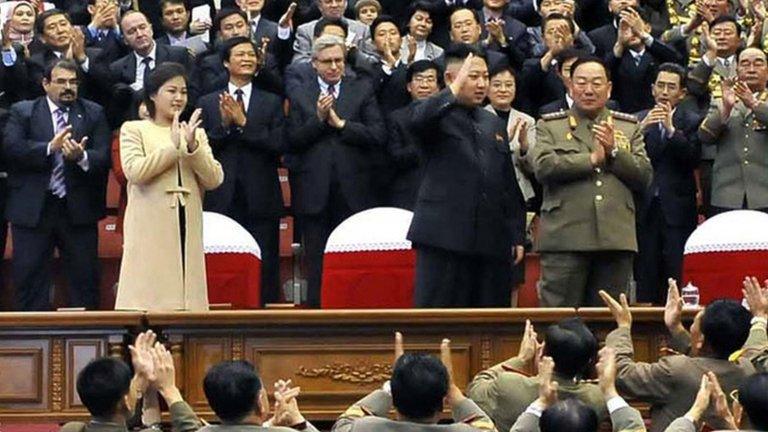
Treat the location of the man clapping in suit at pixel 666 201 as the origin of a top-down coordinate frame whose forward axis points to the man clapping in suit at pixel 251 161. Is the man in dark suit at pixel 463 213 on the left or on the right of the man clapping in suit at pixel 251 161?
left

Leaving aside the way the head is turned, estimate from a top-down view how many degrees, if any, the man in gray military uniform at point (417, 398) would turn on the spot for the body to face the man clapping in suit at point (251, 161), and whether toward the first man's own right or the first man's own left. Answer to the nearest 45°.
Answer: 0° — they already face them

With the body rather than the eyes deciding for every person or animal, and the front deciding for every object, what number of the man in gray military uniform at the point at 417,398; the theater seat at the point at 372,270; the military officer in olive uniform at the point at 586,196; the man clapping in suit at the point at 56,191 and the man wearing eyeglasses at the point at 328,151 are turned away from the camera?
1

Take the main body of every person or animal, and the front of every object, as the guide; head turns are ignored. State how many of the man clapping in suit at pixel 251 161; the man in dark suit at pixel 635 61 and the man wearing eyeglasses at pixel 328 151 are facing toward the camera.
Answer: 3

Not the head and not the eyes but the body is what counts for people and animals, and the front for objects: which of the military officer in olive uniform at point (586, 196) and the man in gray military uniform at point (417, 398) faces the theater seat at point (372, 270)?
the man in gray military uniform

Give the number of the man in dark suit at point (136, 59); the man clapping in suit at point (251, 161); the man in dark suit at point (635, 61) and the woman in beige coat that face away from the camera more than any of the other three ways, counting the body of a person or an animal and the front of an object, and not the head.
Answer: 0

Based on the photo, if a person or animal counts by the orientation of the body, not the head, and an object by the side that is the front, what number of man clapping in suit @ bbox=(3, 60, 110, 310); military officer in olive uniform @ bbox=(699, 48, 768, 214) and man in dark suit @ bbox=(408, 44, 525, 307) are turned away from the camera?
0

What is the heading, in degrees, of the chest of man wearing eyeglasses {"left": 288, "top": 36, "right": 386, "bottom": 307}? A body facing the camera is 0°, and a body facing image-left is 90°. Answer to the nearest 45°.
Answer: approximately 0°

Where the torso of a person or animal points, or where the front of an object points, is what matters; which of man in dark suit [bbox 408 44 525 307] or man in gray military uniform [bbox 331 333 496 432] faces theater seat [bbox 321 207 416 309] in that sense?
the man in gray military uniform

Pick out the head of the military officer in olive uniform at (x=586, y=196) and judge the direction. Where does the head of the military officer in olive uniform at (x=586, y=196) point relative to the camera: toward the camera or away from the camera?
toward the camera

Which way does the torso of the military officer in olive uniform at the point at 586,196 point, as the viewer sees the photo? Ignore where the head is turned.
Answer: toward the camera

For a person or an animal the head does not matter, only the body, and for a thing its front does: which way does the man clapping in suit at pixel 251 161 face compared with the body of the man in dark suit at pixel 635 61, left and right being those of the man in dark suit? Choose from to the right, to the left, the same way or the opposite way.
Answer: the same way

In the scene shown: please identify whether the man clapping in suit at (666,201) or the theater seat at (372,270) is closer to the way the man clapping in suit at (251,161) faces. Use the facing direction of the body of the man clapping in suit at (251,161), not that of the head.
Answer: the theater seat

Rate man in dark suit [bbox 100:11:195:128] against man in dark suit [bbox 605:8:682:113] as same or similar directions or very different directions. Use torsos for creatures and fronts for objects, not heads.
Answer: same or similar directions

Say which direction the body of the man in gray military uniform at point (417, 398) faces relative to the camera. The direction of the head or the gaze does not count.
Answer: away from the camera

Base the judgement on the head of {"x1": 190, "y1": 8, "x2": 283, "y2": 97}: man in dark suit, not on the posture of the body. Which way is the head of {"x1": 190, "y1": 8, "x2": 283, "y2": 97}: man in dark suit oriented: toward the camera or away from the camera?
toward the camera

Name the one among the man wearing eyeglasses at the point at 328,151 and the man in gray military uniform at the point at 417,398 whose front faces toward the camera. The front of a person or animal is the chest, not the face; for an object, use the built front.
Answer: the man wearing eyeglasses

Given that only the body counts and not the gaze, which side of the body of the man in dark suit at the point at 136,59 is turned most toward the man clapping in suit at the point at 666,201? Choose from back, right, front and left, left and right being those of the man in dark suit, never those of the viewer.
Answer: left

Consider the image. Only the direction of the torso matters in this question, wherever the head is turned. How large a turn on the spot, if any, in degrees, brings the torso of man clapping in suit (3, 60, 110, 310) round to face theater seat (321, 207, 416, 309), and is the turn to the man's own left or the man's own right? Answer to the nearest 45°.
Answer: approximately 45° to the man's own left

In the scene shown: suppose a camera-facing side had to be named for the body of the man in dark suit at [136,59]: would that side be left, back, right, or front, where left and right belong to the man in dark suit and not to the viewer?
front

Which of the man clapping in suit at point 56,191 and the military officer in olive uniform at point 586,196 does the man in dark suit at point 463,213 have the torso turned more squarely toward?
the military officer in olive uniform
